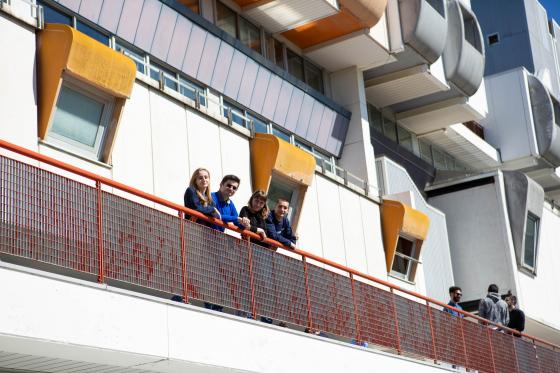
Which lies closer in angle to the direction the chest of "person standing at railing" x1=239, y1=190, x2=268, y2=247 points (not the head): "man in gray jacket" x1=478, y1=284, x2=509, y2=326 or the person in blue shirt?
the person in blue shirt

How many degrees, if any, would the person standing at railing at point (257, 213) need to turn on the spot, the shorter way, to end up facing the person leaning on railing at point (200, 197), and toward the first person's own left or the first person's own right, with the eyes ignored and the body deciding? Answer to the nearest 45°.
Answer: approximately 45° to the first person's own right

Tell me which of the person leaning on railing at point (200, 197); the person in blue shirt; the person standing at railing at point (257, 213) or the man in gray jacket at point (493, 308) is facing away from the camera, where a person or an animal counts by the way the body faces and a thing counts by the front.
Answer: the man in gray jacket

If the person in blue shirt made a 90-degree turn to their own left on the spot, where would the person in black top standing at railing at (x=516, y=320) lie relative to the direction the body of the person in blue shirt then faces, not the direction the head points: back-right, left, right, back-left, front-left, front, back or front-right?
front

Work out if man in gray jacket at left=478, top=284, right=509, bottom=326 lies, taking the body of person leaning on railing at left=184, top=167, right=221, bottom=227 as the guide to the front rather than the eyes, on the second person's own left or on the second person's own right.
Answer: on the second person's own left

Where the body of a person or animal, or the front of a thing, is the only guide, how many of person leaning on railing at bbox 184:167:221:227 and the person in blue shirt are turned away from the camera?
0

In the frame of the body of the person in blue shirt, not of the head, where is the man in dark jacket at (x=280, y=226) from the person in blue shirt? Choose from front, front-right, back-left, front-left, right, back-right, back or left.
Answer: left

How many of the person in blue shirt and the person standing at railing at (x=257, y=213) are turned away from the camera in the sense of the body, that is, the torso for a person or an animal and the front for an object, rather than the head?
0

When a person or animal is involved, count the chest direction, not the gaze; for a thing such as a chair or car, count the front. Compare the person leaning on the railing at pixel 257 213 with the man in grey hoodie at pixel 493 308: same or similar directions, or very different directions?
very different directions

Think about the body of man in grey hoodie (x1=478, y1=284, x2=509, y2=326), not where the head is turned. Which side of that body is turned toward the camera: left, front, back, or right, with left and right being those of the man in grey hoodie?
back

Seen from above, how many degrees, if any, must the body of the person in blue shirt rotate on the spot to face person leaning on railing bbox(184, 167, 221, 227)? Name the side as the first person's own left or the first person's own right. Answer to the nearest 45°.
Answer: approximately 90° to the first person's own right

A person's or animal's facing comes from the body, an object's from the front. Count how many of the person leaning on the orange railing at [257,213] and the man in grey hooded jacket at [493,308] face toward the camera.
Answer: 1
